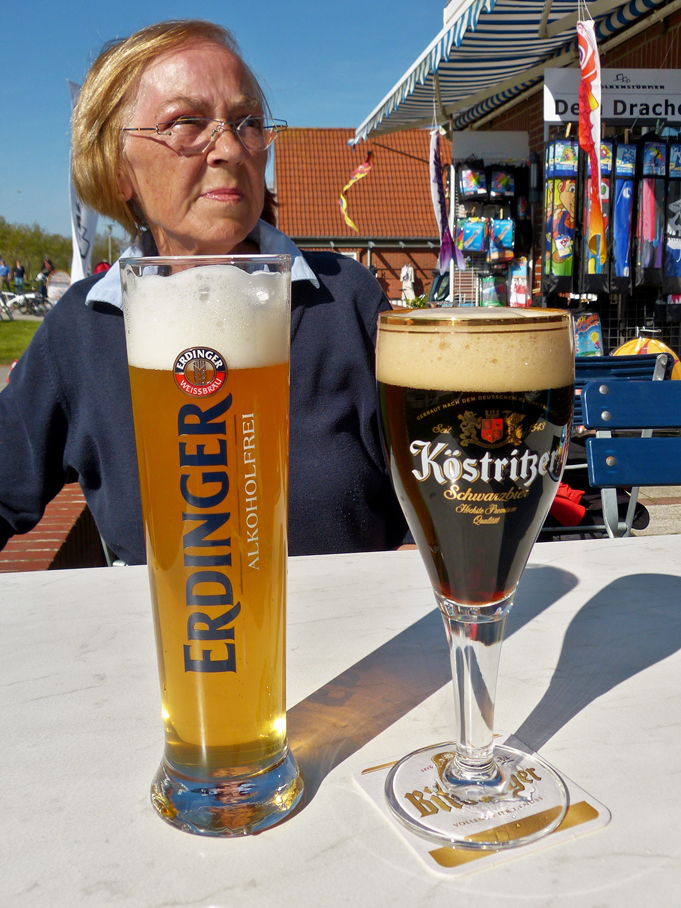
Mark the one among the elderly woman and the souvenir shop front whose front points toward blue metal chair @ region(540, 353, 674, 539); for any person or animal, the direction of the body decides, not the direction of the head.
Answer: the souvenir shop front

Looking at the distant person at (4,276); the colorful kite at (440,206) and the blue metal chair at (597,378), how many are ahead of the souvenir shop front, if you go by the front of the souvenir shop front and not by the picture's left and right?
1

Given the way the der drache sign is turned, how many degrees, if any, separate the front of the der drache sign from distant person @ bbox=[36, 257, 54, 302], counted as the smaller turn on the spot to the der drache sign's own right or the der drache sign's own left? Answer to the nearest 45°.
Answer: approximately 135° to the der drache sign's own right

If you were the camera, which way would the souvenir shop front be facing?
facing the viewer

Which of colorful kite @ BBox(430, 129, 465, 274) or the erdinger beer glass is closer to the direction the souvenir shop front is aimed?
the erdinger beer glass

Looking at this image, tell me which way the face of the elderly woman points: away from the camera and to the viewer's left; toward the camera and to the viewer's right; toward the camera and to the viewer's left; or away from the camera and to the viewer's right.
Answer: toward the camera and to the viewer's right

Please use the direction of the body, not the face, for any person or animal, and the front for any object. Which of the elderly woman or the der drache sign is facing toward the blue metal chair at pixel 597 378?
the der drache sign

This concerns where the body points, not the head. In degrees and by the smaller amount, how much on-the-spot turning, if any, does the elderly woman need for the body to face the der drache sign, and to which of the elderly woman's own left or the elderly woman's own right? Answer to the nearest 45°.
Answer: approximately 135° to the elderly woman's own left

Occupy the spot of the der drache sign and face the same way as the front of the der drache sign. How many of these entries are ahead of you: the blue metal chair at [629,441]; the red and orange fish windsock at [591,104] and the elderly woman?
3

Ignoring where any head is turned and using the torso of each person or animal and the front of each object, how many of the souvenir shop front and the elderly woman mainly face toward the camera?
2

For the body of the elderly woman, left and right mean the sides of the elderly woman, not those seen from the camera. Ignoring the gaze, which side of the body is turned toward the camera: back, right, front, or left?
front

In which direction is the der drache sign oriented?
toward the camera

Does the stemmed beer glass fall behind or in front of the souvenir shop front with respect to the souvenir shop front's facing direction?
in front

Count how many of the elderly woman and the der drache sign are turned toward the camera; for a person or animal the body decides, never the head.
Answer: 2

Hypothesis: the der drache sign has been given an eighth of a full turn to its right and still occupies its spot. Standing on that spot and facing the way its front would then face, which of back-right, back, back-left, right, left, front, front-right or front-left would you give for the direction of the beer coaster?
front-left
